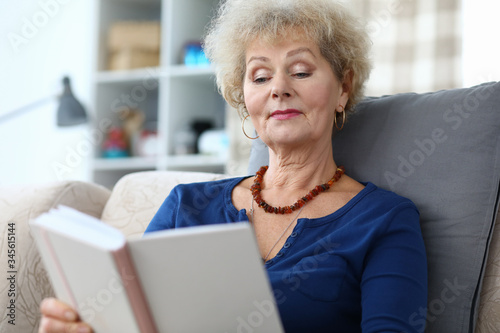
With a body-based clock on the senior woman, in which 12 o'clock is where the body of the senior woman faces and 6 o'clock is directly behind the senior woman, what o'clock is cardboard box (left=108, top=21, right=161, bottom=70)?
The cardboard box is roughly at 4 o'clock from the senior woman.

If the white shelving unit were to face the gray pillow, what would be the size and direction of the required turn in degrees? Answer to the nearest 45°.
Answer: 0° — it already faces it

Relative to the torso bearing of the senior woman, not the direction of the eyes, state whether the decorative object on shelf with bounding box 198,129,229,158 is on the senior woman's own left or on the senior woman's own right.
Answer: on the senior woman's own right

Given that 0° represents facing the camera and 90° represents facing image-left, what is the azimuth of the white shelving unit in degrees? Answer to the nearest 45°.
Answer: approximately 0°

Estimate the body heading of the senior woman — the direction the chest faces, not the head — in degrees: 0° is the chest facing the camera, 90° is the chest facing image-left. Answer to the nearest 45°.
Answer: approximately 45°

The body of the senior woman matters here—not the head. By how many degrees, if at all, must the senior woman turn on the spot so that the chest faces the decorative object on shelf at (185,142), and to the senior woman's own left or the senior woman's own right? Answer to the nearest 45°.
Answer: approximately 135° to the senior woman's own right

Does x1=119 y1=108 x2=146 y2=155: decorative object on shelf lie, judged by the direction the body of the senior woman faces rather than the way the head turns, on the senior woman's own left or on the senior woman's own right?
on the senior woman's own right

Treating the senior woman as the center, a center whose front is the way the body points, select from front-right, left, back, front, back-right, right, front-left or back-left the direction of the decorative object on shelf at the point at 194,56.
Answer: back-right
